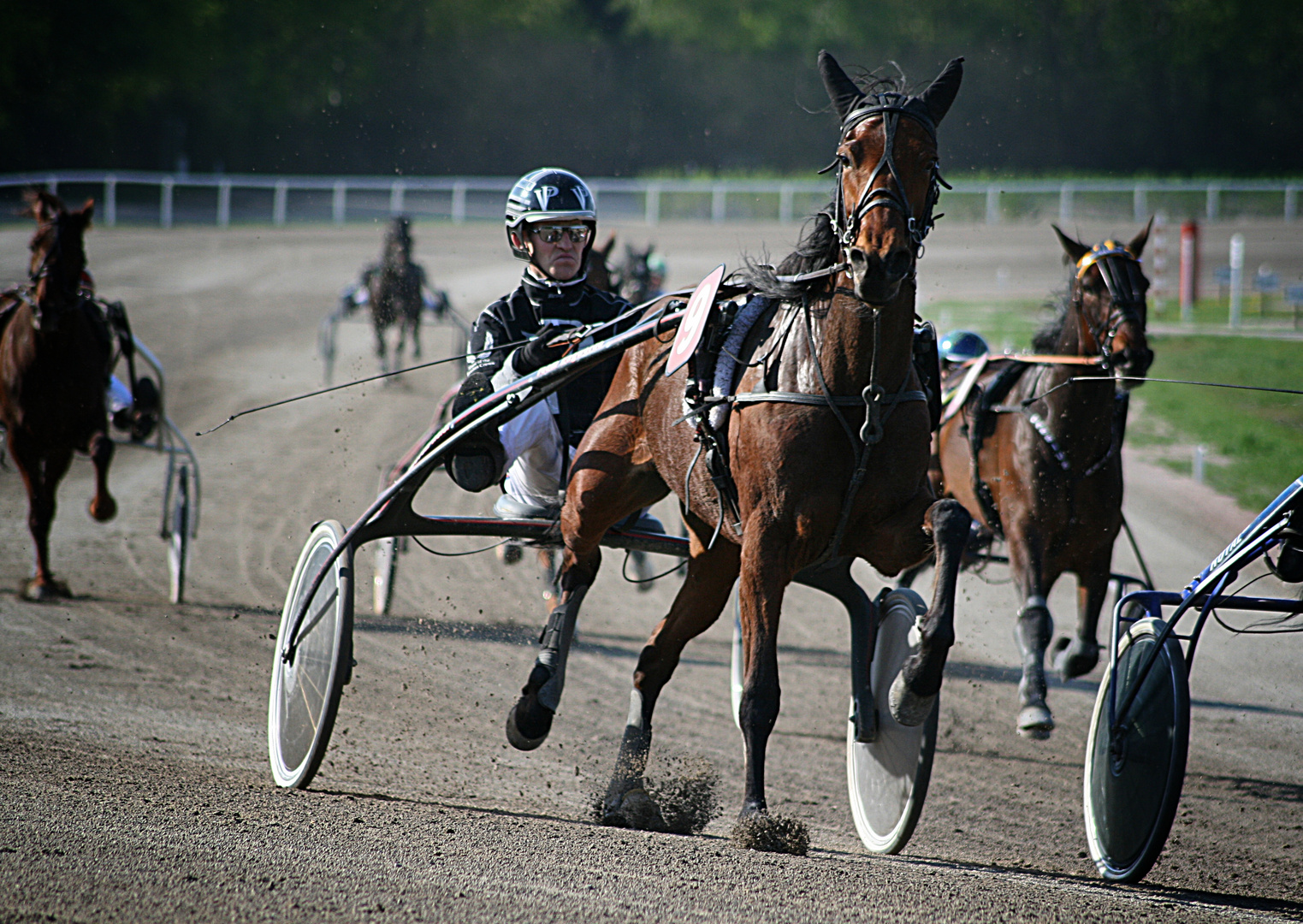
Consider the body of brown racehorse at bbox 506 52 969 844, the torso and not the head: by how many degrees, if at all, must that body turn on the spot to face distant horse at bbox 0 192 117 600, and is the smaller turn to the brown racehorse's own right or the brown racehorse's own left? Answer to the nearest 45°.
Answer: approximately 180°

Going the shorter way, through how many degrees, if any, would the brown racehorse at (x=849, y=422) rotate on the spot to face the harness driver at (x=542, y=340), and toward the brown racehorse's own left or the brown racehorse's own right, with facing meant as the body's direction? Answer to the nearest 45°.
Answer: approximately 180°

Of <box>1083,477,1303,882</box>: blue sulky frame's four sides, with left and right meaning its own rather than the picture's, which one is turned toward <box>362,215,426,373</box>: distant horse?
back

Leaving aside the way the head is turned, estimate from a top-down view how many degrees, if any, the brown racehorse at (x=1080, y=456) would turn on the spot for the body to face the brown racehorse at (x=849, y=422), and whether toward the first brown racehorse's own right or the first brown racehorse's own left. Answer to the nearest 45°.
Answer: approximately 45° to the first brown racehorse's own right

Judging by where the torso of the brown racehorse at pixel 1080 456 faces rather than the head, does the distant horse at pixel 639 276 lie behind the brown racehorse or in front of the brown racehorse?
behind

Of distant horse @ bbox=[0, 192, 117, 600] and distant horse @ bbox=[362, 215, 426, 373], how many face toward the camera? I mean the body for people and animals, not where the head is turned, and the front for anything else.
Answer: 2

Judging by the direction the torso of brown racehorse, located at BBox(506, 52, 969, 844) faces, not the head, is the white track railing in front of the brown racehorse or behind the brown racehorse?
behind

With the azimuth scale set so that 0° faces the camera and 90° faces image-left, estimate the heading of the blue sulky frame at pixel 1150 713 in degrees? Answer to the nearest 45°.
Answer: approximately 315°

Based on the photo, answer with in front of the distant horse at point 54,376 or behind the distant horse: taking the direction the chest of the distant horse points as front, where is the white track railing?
behind

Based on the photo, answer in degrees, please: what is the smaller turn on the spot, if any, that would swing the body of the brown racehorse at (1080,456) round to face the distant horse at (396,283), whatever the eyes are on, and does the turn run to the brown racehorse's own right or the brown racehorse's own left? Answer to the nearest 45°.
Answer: approximately 180°
